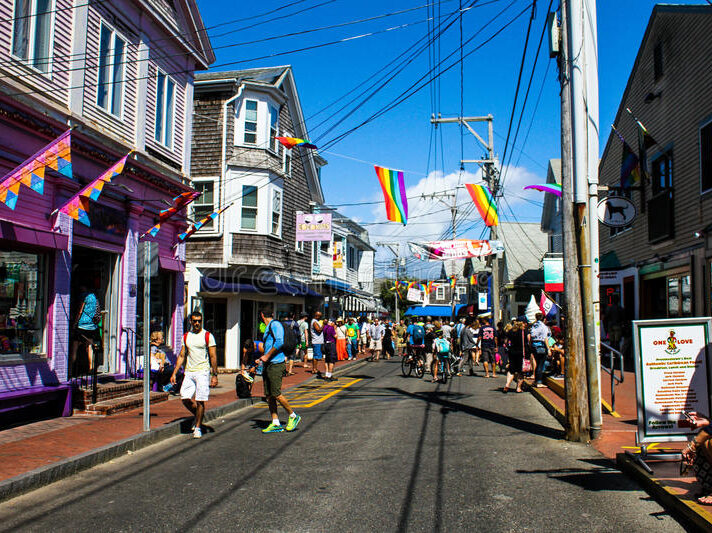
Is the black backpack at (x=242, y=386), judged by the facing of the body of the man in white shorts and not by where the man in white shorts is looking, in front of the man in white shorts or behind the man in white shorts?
behind

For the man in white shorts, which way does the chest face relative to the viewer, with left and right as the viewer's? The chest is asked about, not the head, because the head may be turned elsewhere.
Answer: facing the viewer

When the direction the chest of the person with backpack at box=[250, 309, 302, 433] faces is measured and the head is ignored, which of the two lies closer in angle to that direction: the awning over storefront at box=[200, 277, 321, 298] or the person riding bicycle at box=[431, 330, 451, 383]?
the awning over storefront

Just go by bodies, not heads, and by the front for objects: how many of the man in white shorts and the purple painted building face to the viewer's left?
0

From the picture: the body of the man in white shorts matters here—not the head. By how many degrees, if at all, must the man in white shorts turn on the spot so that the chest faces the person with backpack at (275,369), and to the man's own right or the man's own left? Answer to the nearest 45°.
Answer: approximately 90° to the man's own left

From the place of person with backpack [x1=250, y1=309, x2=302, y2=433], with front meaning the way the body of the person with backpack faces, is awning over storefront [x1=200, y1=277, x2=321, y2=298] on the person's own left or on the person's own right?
on the person's own right

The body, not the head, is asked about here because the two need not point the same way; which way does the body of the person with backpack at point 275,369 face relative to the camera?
to the viewer's left

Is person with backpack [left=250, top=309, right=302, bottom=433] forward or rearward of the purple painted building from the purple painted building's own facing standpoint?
forward

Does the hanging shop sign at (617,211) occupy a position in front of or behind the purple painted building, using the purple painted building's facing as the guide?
in front

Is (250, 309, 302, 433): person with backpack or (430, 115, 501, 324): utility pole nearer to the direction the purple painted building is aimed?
the person with backpack

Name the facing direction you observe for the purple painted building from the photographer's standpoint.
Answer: facing the viewer and to the right of the viewer

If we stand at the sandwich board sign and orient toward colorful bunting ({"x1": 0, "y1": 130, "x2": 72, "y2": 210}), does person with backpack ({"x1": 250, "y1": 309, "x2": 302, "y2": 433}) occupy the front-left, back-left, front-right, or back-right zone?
front-right
